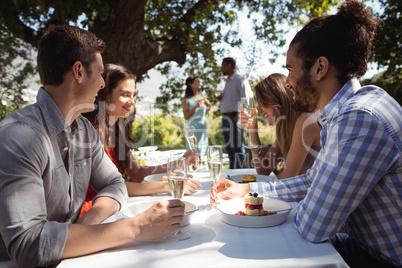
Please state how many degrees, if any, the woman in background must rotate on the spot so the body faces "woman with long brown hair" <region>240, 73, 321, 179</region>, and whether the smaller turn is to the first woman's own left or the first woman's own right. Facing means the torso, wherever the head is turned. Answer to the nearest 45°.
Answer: approximately 45° to the first woman's own right

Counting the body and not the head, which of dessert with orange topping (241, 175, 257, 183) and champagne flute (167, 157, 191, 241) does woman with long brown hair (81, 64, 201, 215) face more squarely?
the dessert with orange topping

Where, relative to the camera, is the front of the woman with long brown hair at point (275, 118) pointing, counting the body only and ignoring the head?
to the viewer's left

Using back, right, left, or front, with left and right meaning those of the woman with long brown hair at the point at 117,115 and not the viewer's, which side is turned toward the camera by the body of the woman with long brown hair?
right

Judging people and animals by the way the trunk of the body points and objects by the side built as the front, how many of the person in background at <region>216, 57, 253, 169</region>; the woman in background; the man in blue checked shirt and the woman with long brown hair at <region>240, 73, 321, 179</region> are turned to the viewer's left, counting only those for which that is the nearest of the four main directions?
3

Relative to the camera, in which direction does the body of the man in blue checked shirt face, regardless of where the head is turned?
to the viewer's left

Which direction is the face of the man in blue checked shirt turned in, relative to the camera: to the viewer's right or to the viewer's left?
to the viewer's left

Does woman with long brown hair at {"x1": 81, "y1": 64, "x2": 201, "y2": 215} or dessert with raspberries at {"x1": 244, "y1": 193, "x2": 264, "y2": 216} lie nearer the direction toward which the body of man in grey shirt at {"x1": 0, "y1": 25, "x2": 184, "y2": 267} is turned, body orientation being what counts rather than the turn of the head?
the dessert with raspberries

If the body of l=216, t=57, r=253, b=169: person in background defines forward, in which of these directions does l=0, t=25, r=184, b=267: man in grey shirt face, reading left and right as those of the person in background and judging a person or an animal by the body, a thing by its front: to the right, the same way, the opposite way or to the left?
the opposite way

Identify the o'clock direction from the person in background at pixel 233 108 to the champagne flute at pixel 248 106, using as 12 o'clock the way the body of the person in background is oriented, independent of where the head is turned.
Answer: The champagne flute is roughly at 9 o'clock from the person in background.

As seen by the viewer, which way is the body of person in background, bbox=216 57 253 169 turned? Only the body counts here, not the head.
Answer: to the viewer's left

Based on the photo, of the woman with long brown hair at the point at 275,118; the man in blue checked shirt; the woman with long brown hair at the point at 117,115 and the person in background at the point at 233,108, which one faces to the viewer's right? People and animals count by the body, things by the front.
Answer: the woman with long brown hair at the point at 117,115

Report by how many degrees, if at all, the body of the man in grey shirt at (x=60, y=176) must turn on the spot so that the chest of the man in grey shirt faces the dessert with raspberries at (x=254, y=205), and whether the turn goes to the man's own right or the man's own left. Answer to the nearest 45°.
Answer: approximately 45° to the man's own left
